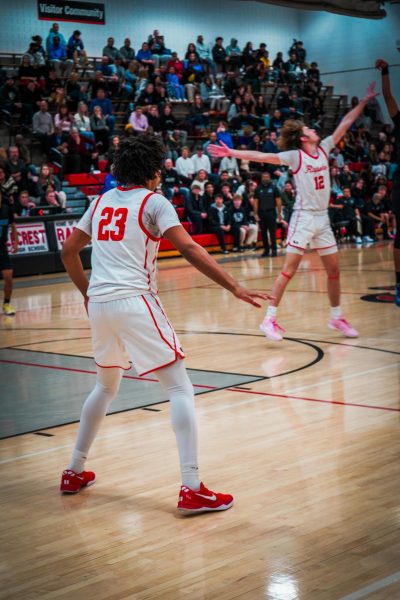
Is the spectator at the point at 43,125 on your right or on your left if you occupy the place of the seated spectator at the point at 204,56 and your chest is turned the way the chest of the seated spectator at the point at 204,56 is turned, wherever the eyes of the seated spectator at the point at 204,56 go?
on your right

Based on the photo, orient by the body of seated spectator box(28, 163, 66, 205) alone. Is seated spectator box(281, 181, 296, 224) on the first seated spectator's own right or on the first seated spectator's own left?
on the first seated spectator's own left

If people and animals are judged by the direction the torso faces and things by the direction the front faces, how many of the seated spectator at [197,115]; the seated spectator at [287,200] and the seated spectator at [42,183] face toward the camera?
3

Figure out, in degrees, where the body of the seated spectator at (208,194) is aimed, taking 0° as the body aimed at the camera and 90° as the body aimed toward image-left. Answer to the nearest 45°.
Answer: approximately 315°

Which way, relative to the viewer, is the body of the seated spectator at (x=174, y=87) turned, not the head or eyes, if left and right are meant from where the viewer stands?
facing the viewer and to the right of the viewer

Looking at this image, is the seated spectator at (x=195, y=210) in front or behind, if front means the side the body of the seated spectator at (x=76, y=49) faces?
in front

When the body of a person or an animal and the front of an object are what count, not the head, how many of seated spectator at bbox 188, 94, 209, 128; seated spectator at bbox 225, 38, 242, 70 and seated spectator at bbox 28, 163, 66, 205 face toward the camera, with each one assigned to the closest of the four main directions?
3

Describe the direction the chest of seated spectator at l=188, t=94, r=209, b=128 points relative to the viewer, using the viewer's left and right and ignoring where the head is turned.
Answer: facing the viewer

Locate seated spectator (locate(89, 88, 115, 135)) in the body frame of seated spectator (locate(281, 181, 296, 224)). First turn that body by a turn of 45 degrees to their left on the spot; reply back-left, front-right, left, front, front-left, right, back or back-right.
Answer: back-right

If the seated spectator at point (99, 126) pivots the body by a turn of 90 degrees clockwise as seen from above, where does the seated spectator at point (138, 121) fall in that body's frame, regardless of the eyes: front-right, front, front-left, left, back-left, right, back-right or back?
back

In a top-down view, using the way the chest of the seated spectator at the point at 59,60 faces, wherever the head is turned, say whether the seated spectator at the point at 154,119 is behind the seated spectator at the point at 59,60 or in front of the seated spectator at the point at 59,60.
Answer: in front

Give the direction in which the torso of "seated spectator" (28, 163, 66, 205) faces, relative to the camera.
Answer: toward the camera

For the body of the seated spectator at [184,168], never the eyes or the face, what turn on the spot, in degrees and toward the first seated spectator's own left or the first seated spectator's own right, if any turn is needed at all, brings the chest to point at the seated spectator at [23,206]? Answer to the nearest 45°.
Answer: approximately 90° to the first seated spectator's own right
